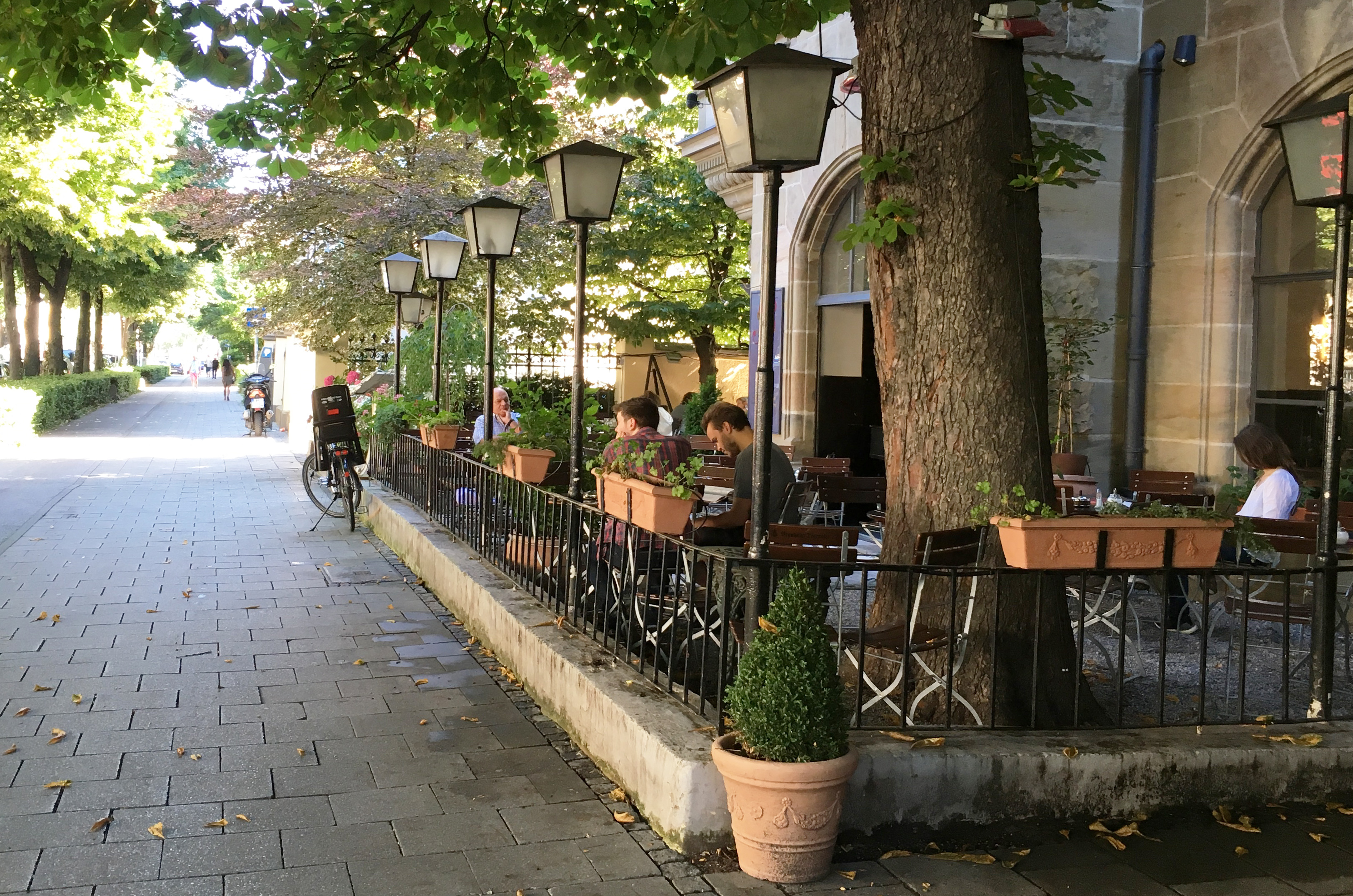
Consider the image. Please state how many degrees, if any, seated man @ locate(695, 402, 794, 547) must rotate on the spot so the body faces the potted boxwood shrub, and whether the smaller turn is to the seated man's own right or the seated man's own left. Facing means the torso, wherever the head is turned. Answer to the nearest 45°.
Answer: approximately 90° to the seated man's own left

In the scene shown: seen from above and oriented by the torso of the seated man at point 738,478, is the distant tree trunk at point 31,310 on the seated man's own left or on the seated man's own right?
on the seated man's own right

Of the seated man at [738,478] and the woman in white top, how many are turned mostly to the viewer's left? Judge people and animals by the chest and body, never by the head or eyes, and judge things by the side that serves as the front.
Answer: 2

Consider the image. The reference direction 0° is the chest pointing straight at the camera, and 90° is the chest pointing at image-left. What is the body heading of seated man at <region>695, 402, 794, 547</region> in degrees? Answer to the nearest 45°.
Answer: approximately 90°

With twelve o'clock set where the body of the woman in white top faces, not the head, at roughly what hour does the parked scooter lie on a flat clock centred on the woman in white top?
The parked scooter is roughly at 1 o'clock from the woman in white top.

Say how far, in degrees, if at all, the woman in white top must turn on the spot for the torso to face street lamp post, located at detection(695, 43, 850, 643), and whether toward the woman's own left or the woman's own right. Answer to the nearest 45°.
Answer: approximately 45° to the woman's own left

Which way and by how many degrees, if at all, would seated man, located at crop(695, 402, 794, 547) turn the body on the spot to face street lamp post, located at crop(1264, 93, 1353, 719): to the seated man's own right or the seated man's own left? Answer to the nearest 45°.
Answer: approximately 135° to the seated man's own left

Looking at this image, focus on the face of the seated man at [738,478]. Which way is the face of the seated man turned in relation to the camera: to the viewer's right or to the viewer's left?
to the viewer's left

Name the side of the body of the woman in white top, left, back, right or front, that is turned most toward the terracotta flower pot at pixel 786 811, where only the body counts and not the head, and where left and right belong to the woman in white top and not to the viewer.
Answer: left

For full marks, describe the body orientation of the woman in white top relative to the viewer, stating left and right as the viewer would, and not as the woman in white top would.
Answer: facing to the left of the viewer
